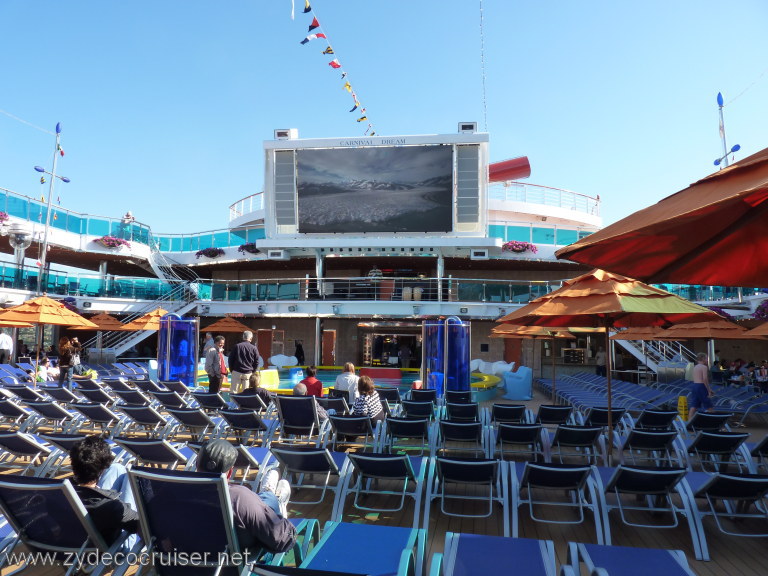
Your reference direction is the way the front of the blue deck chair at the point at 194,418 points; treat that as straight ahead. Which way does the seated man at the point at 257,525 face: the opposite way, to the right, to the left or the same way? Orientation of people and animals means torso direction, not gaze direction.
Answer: the same way

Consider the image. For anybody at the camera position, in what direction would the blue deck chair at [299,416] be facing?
facing away from the viewer

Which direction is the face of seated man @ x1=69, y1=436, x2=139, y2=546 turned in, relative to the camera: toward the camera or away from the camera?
away from the camera

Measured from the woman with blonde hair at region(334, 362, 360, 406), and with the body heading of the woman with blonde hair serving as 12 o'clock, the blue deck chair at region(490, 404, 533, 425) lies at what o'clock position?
The blue deck chair is roughly at 4 o'clock from the woman with blonde hair.

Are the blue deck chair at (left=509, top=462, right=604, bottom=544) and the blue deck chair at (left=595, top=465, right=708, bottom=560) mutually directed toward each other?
no

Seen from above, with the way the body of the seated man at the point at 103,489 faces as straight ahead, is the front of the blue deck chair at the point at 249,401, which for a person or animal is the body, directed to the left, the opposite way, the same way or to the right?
the same way

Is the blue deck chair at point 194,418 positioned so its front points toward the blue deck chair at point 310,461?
no

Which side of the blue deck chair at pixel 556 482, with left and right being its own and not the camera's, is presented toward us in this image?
back

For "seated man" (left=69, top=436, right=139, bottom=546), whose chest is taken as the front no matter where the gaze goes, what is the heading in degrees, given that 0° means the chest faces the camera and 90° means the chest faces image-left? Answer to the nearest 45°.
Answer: approximately 225°

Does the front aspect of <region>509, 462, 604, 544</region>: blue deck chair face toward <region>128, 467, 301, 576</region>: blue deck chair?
no

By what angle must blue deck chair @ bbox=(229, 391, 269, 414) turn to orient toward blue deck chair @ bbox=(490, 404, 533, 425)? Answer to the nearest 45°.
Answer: approximately 45° to its right

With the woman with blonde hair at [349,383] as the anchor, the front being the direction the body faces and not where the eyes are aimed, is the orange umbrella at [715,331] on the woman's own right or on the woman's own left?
on the woman's own right

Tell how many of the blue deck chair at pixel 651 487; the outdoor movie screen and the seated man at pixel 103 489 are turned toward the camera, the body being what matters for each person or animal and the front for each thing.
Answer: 1

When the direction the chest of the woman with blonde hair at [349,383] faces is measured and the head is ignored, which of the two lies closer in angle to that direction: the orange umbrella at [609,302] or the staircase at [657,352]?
the staircase

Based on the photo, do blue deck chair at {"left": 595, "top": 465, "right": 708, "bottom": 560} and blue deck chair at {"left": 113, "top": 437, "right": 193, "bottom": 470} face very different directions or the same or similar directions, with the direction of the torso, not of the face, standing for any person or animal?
same or similar directions

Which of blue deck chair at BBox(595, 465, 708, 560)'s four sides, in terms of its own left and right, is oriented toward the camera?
back

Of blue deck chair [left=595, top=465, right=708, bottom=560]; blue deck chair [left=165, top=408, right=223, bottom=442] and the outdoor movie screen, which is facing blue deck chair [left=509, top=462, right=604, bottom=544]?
the outdoor movie screen

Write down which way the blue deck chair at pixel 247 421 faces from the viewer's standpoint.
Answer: facing away from the viewer and to the right of the viewer

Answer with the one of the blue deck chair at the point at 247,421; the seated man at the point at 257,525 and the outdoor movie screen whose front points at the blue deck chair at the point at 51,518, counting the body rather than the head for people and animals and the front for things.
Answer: the outdoor movie screen

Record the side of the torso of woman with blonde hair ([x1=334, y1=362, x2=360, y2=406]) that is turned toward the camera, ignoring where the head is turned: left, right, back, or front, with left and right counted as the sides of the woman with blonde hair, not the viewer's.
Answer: back

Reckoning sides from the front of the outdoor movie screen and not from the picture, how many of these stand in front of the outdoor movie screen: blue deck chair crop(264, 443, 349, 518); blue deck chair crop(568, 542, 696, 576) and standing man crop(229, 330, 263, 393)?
3

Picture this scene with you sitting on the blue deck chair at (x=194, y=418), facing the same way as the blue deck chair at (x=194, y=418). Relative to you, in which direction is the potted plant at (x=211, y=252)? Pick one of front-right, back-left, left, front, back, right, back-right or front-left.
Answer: front-left

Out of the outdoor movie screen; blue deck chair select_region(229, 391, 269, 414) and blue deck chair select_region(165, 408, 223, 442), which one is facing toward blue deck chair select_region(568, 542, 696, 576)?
the outdoor movie screen

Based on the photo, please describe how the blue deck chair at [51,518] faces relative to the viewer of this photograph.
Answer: facing away from the viewer and to the right of the viewer

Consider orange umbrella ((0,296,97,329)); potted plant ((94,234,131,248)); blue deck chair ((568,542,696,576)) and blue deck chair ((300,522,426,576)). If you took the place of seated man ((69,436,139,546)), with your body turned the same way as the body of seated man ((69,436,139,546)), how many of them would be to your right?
2
